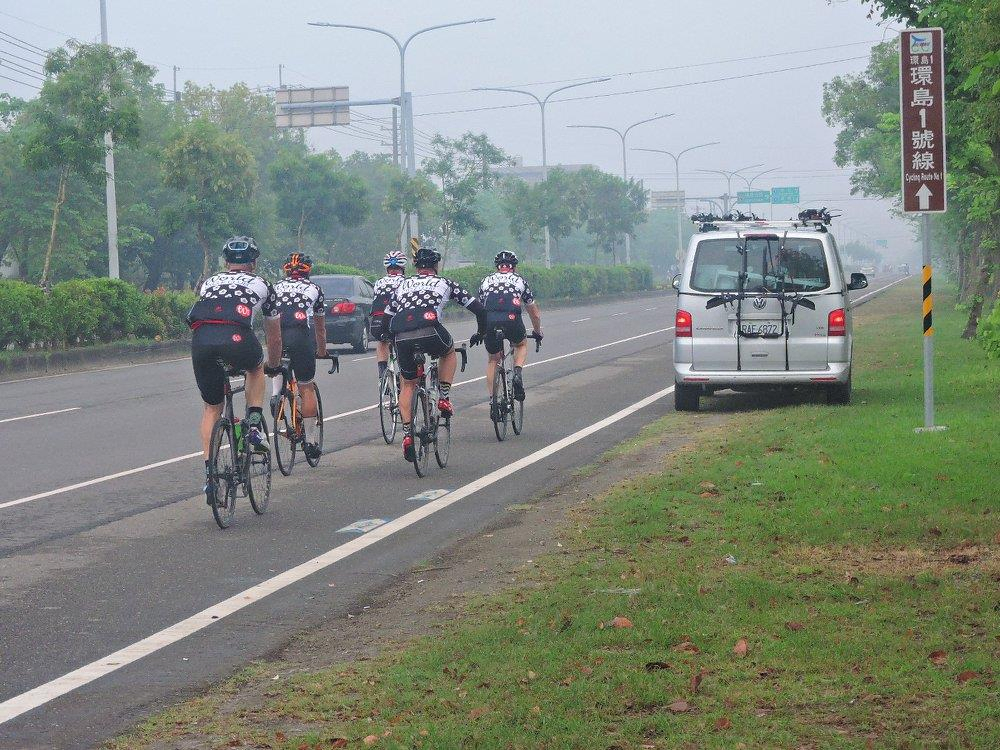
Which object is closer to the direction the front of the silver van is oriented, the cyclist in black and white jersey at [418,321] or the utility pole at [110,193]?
the utility pole

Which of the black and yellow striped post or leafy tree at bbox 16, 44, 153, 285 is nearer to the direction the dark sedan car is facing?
the leafy tree

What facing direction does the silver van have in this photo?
away from the camera

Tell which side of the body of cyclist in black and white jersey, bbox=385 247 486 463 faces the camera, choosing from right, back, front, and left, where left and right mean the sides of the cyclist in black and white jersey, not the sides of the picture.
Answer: back

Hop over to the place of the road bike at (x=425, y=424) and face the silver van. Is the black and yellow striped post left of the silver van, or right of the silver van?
right

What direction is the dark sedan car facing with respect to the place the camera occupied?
facing away from the viewer

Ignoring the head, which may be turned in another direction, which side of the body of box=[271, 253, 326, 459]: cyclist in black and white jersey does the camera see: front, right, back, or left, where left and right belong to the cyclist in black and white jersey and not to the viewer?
back

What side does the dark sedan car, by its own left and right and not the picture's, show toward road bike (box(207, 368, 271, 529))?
back

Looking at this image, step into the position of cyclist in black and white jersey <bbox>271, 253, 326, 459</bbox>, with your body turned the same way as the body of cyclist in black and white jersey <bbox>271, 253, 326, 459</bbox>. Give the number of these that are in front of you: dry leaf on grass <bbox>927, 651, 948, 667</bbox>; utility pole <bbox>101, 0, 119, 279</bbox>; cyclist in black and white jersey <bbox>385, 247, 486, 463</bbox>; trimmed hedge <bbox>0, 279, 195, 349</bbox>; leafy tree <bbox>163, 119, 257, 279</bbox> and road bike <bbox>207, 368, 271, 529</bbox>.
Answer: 3

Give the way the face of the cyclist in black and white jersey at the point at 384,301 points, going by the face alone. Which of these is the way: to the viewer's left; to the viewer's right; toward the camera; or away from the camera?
away from the camera

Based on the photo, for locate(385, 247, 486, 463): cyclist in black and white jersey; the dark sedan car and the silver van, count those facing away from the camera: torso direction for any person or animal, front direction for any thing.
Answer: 3

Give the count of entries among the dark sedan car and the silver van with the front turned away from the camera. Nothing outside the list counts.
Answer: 2

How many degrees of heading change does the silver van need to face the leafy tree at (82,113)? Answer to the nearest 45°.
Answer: approximately 45° to its left

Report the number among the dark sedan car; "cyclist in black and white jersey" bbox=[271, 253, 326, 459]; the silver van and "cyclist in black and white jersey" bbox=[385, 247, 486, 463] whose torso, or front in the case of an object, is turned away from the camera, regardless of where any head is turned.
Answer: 4

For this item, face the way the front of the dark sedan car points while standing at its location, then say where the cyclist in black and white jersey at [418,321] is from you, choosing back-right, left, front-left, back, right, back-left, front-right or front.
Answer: back
